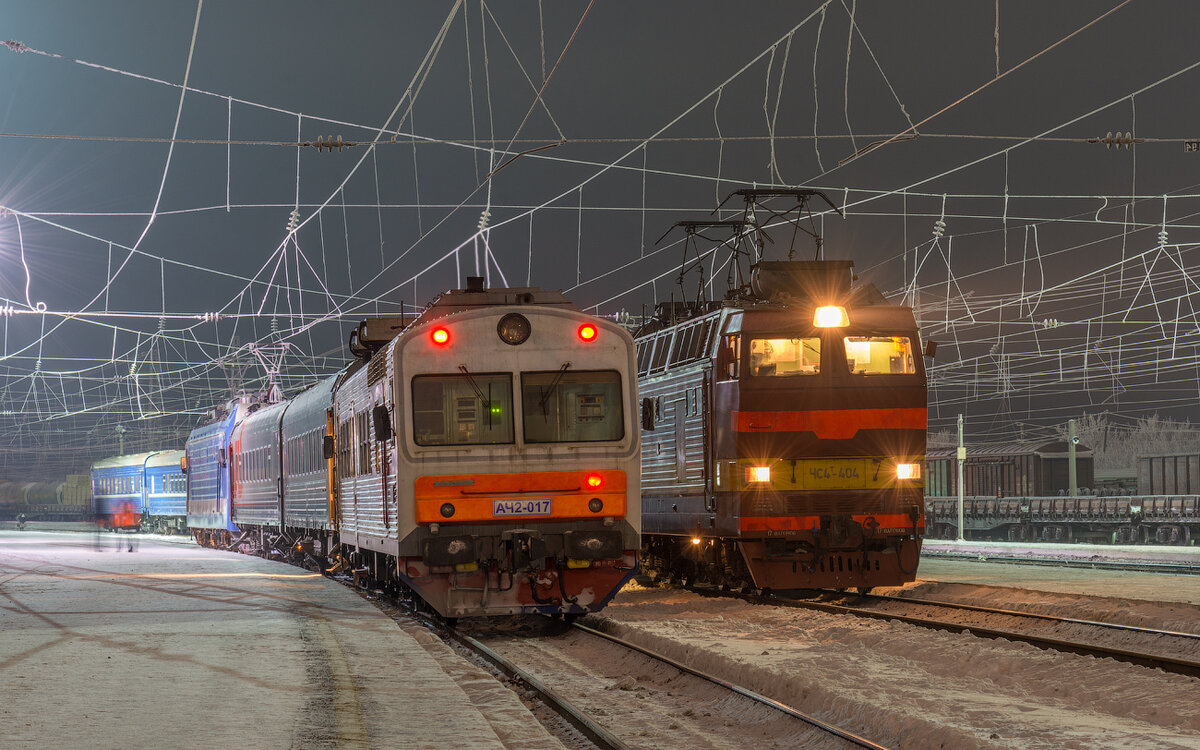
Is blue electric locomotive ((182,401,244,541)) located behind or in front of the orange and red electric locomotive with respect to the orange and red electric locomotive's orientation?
behind

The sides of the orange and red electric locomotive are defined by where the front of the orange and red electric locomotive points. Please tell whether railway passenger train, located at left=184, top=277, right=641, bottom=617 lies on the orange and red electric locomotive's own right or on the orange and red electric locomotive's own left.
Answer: on the orange and red electric locomotive's own right

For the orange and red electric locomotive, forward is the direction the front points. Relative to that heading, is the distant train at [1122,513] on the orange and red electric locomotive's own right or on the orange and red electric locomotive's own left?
on the orange and red electric locomotive's own left

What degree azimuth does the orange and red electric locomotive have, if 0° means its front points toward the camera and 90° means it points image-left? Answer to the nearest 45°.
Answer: approximately 315°

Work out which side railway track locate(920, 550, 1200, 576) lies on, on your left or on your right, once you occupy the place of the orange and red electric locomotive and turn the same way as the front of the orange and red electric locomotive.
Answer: on your left
